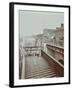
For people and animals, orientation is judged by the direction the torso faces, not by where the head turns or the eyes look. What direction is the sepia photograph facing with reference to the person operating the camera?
facing the viewer and to the right of the viewer
